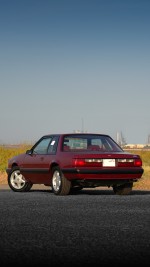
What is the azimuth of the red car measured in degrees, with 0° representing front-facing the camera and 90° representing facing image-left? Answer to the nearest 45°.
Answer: approximately 135°
